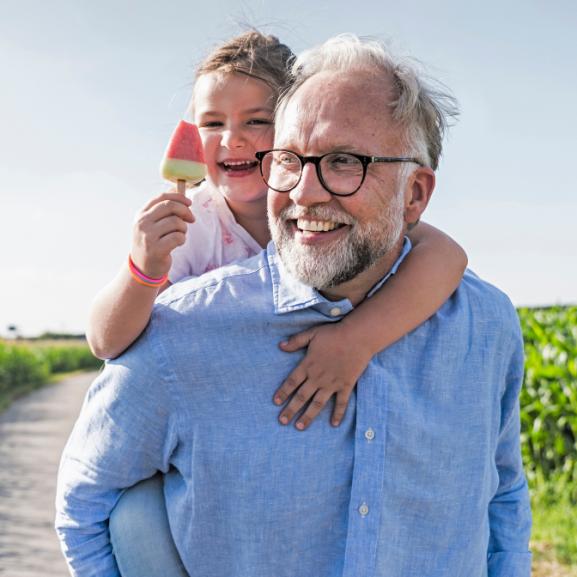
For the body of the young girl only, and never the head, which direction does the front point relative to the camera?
toward the camera

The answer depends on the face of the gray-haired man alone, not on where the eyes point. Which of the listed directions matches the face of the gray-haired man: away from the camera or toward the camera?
toward the camera

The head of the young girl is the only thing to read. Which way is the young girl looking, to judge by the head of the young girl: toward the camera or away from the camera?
toward the camera

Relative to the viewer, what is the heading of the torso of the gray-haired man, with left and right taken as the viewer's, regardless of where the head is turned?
facing the viewer
